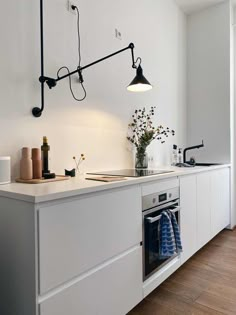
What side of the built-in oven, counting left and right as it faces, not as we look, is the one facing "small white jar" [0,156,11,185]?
right

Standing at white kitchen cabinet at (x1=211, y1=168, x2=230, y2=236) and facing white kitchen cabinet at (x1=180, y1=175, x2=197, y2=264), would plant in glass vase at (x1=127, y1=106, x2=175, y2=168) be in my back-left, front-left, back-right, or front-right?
front-right

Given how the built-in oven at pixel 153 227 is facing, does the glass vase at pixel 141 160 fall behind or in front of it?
behind

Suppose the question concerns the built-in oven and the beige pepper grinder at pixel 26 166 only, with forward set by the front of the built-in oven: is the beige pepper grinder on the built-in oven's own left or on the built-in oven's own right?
on the built-in oven's own right

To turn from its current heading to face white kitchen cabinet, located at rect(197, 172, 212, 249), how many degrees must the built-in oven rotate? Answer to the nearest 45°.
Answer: approximately 90° to its left

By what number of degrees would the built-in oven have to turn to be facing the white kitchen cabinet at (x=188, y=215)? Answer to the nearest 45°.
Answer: approximately 90° to its left

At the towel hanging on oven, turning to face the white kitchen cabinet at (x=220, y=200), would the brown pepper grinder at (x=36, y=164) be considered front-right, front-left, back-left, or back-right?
back-left

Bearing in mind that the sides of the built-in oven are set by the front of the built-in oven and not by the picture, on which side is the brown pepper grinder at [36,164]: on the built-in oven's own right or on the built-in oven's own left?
on the built-in oven's own right
